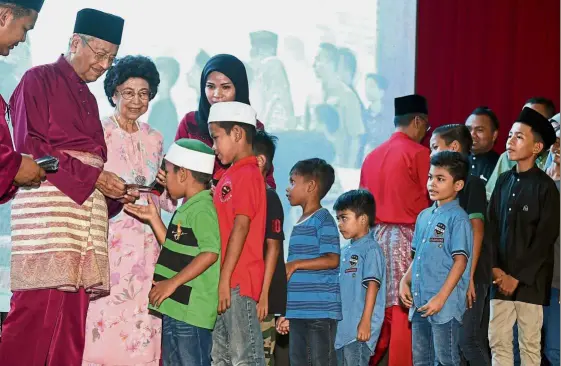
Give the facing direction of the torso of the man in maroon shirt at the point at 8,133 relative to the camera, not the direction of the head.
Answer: to the viewer's right

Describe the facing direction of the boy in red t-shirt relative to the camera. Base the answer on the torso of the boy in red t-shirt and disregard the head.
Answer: to the viewer's left

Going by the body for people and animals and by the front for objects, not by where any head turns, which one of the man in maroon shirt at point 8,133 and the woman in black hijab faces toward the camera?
the woman in black hijab

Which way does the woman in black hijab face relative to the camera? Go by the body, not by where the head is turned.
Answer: toward the camera

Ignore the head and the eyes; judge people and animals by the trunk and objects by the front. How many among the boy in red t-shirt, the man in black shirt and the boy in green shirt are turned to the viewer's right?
0

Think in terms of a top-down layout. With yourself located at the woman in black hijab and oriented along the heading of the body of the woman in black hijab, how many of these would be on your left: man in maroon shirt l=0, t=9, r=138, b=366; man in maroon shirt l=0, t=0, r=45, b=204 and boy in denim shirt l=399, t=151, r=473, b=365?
1

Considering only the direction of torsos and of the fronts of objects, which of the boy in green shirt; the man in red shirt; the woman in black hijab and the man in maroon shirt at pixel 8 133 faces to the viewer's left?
the boy in green shirt

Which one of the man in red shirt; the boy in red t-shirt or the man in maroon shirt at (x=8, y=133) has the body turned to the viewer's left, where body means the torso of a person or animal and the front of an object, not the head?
the boy in red t-shirt

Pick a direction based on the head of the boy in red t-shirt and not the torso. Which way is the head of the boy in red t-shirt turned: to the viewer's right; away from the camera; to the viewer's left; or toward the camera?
to the viewer's left

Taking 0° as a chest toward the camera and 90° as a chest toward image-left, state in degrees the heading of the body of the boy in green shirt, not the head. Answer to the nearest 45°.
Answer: approximately 90°

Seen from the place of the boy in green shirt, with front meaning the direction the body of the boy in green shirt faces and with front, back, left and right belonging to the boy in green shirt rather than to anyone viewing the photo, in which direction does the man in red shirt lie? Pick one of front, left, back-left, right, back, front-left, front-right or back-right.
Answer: back-right

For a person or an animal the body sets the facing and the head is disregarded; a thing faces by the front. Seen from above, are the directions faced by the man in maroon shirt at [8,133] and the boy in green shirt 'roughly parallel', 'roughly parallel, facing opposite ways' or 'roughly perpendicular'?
roughly parallel, facing opposite ways
